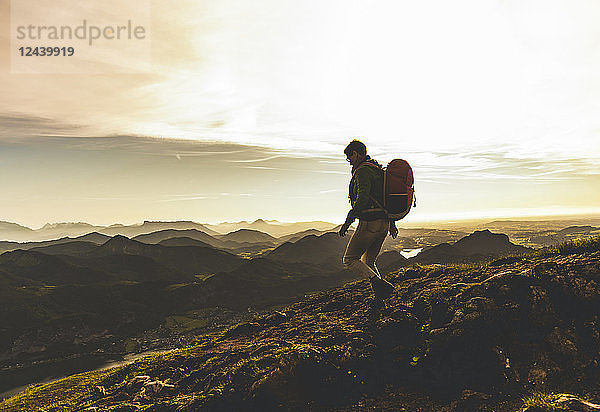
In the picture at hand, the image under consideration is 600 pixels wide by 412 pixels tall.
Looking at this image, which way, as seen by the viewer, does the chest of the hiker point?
to the viewer's left
